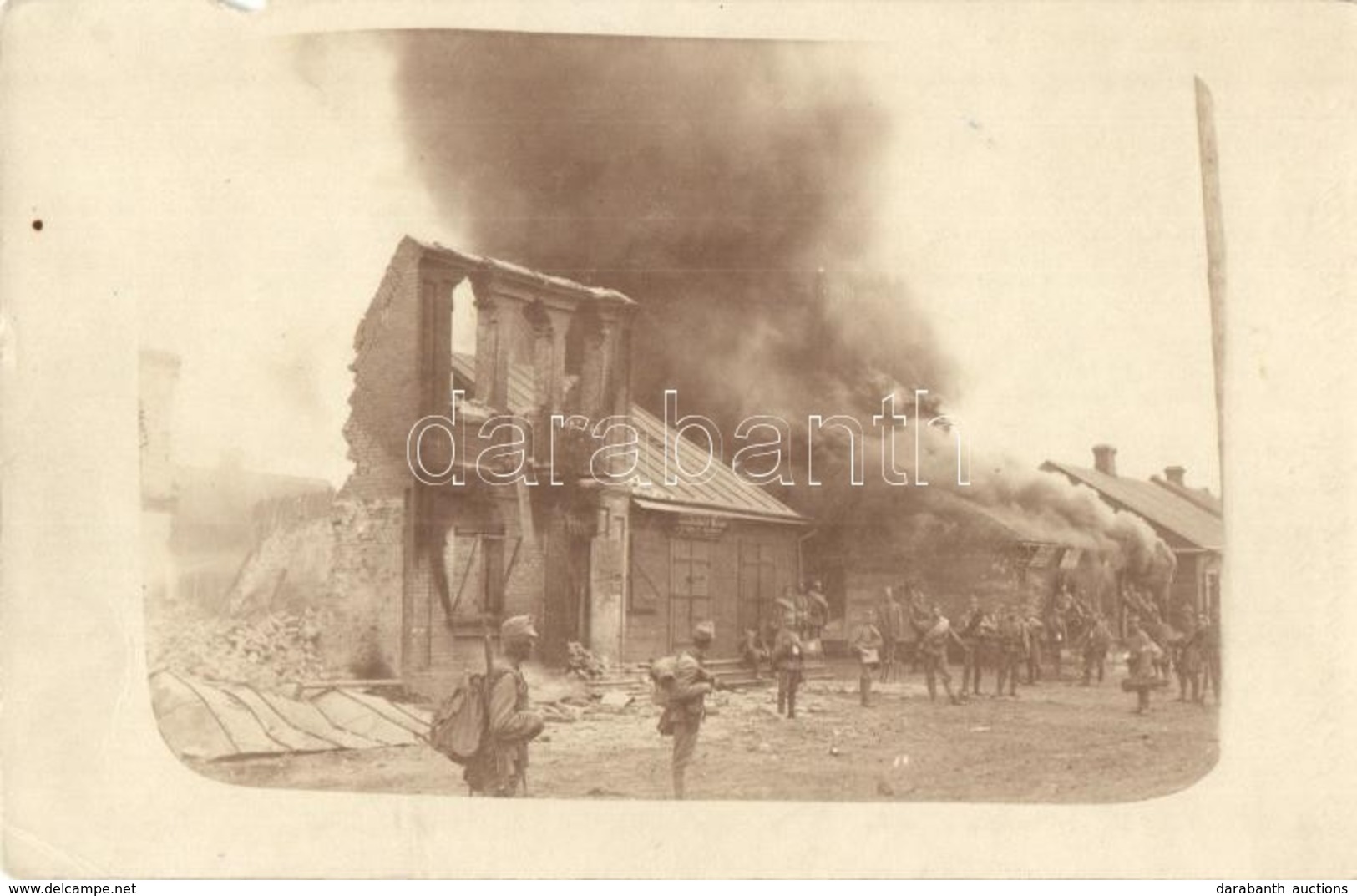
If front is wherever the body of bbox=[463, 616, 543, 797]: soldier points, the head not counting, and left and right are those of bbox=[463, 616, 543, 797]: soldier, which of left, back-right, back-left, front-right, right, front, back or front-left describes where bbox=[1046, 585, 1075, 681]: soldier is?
front

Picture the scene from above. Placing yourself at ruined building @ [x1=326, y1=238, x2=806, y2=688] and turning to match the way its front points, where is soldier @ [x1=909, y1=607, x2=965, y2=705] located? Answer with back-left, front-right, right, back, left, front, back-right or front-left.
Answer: front-left

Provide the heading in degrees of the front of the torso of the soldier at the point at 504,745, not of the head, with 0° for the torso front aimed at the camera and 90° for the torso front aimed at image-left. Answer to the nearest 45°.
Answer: approximately 270°

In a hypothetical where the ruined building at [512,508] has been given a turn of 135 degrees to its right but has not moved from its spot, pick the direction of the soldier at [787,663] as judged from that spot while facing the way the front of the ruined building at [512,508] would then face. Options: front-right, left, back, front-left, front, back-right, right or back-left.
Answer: back

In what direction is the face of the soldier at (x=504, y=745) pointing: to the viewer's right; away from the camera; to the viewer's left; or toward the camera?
to the viewer's right

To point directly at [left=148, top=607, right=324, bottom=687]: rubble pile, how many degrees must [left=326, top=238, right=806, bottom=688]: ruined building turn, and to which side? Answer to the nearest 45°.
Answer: approximately 135° to its right

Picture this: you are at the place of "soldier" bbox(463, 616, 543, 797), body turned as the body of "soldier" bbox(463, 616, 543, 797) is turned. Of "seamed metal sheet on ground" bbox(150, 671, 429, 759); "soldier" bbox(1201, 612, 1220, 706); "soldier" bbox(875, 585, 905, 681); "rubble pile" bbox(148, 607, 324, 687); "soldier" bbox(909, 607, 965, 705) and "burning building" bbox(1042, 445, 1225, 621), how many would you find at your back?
2

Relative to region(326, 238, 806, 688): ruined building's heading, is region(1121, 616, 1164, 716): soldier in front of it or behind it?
in front

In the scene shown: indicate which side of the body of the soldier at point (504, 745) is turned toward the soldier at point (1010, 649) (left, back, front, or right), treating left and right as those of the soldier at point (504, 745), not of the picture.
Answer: front

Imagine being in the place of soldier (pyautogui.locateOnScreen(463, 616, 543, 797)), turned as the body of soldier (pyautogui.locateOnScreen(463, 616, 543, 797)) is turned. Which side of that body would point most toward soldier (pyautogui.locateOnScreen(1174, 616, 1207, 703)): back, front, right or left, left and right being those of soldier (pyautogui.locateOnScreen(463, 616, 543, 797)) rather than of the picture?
front

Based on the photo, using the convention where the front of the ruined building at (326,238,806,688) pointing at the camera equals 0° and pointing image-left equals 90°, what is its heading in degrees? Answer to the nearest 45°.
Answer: approximately 315°

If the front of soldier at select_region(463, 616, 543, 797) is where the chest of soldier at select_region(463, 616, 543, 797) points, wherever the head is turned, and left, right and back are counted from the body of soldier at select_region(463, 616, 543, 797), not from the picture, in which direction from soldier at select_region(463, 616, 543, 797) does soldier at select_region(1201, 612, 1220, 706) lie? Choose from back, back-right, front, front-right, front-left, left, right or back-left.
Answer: front

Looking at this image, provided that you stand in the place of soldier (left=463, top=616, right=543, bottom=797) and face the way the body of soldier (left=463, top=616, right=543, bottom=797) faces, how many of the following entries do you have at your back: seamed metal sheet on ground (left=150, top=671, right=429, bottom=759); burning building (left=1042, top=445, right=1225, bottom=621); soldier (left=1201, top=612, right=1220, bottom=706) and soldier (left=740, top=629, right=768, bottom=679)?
1

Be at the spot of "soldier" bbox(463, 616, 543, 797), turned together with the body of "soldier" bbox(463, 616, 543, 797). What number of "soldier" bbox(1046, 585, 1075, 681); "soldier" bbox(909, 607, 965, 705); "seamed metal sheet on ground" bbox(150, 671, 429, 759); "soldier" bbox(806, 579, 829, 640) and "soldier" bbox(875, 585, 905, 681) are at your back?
1

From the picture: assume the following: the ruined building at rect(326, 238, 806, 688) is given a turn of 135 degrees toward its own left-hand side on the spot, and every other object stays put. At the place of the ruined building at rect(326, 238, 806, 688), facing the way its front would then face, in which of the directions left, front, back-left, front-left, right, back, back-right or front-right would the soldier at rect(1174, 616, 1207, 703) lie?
right

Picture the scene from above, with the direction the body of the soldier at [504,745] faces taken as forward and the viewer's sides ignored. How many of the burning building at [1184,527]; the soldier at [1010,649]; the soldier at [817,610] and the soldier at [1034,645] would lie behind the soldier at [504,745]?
0

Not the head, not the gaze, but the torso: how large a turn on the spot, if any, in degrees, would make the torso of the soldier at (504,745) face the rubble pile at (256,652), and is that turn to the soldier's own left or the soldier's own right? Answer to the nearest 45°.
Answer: approximately 180°

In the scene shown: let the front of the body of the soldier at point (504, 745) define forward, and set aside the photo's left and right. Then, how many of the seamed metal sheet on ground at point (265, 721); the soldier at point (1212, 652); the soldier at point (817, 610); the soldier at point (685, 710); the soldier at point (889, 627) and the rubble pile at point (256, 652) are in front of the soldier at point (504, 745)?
4

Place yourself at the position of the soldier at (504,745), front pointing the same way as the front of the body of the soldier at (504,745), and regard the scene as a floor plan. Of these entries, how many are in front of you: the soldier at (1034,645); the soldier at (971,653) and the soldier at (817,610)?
3
